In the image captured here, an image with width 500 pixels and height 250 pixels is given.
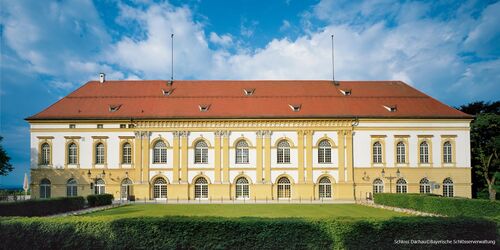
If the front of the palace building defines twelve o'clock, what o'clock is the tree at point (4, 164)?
The tree is roughly at 3 o'clock from the palace building.

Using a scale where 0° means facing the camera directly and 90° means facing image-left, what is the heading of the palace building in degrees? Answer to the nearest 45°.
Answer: approximately 0°

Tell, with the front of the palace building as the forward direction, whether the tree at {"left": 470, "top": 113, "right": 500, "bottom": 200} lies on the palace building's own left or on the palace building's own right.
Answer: on the palace building's own left

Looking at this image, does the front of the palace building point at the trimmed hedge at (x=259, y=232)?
yes

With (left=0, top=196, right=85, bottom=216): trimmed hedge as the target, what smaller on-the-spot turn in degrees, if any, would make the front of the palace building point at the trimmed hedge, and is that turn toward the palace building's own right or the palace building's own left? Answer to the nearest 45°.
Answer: approximately 45° to the palace building's own right

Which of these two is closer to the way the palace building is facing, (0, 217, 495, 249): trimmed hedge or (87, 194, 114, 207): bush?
the trimmed hedge

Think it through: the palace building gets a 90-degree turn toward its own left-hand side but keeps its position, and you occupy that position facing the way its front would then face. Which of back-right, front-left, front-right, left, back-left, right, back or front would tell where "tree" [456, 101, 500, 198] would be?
front
